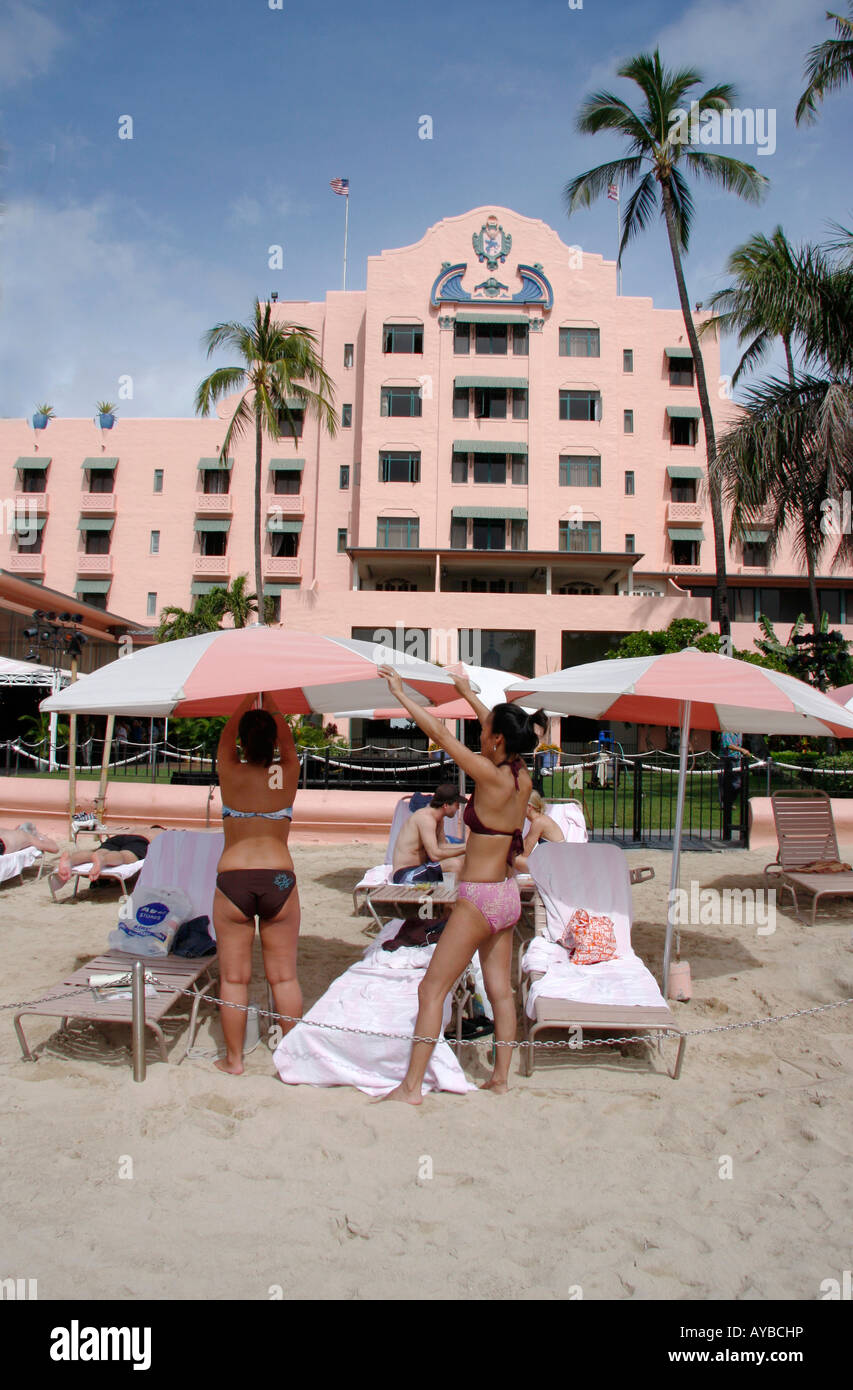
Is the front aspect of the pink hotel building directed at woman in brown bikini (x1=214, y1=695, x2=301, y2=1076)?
yes

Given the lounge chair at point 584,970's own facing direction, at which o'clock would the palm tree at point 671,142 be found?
The palm tree is roughly at 6 o'clock from the lounge chair.

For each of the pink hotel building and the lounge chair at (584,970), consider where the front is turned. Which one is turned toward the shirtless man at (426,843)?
the pink hotel building

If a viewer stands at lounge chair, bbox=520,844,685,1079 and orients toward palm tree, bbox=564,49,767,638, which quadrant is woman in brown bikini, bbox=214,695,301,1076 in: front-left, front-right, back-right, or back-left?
back-left

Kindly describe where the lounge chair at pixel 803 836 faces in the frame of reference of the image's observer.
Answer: facing the viewer and to the right of the viewer

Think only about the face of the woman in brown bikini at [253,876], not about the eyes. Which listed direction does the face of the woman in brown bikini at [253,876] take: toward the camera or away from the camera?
away from the camera

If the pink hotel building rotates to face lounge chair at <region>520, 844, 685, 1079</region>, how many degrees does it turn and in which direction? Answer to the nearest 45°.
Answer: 0° — it already faces it
